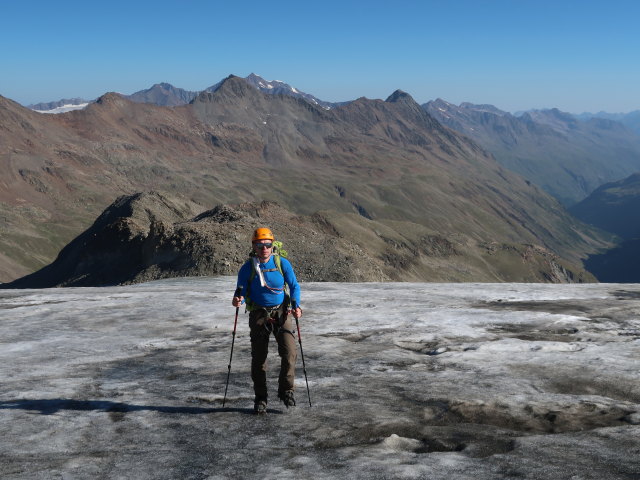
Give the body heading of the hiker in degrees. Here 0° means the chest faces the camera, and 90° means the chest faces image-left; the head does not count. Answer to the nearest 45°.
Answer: approximately 0°
